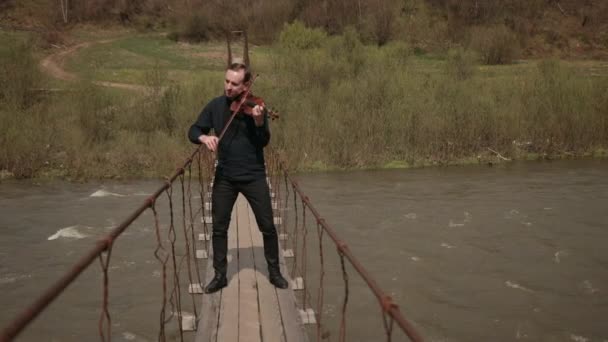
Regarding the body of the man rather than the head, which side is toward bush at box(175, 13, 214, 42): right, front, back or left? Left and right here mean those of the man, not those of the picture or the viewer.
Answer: back

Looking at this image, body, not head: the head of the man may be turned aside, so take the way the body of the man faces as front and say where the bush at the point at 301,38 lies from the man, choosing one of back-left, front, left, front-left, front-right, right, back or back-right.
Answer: back

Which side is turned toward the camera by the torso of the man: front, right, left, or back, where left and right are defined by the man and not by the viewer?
front

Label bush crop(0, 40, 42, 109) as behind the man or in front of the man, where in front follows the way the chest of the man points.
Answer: behind

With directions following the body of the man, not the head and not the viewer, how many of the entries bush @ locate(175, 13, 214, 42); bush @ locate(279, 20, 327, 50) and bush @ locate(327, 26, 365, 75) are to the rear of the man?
3

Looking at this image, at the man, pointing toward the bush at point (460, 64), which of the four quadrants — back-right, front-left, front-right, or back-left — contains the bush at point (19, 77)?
front-left

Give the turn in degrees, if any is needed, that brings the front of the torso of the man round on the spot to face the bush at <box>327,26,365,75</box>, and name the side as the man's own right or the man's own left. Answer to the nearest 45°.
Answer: approximately 180°

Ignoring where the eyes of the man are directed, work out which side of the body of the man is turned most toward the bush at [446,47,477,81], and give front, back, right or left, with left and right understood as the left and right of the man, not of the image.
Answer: back

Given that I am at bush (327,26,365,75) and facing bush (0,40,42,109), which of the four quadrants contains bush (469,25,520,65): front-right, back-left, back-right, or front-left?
back-right
